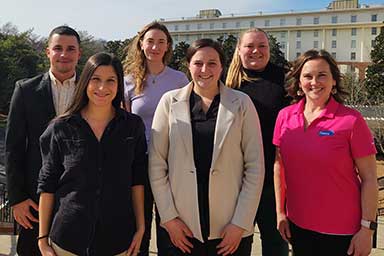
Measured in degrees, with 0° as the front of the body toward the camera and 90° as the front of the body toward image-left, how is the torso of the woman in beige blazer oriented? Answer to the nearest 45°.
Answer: approximately 0°

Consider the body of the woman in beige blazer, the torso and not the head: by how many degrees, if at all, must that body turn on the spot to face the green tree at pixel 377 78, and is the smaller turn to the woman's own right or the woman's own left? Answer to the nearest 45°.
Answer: approximately 135° to the woman's own left

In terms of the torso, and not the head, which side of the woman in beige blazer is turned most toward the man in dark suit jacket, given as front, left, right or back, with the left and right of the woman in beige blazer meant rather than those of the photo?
right

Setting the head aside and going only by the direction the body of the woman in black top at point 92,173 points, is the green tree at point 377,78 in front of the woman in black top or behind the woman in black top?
behind

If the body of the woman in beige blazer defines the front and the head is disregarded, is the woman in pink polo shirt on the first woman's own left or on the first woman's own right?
on the first woman's own left

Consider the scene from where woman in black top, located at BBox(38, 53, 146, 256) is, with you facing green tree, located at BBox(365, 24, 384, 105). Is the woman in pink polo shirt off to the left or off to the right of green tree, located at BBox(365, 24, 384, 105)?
right
